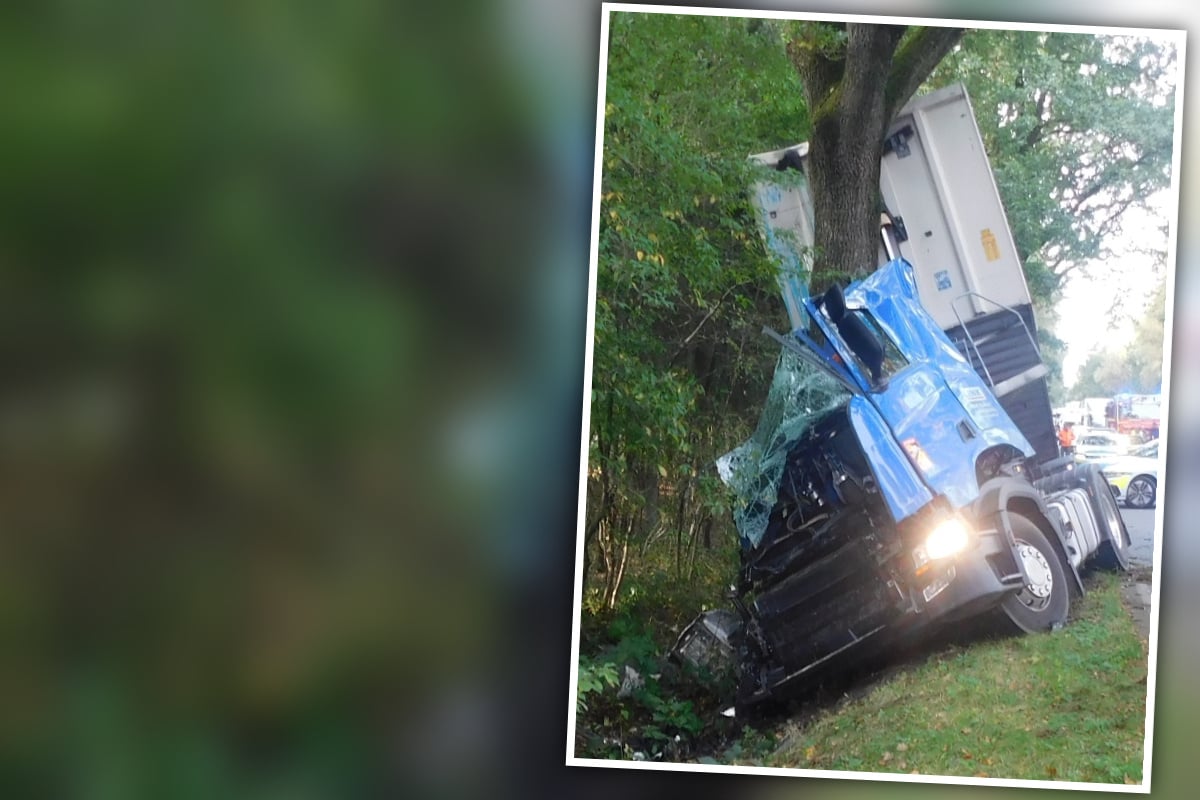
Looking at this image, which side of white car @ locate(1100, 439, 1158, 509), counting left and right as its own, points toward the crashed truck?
front

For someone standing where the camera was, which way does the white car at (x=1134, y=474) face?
facing the viewer and to the left of the viewer
